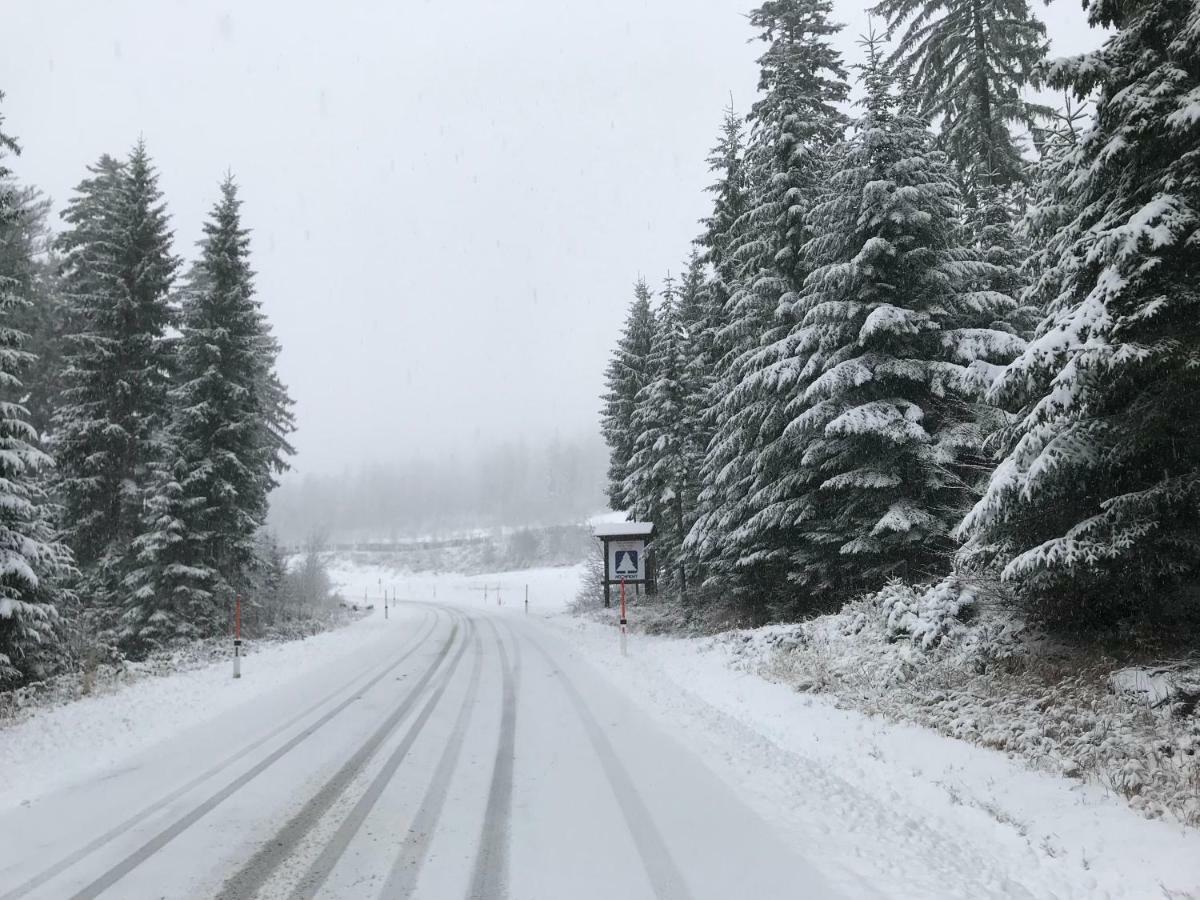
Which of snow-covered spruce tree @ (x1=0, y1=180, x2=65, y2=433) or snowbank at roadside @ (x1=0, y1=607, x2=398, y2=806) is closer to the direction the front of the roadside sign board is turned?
the snowbank at roadside

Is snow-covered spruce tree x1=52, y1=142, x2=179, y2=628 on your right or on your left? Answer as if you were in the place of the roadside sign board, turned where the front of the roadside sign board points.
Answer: on your right

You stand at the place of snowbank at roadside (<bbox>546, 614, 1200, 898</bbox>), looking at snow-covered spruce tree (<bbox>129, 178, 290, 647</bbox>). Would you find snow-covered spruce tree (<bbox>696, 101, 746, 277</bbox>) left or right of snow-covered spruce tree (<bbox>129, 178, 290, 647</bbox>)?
right

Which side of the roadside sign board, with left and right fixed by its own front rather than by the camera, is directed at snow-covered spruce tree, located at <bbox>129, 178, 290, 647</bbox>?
right

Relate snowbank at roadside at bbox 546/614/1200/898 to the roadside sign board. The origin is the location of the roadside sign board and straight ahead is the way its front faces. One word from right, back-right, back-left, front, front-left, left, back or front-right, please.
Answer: front

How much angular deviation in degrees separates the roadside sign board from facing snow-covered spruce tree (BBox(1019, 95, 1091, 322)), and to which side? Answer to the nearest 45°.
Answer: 0° — it already faces it

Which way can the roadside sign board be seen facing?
toward the camera

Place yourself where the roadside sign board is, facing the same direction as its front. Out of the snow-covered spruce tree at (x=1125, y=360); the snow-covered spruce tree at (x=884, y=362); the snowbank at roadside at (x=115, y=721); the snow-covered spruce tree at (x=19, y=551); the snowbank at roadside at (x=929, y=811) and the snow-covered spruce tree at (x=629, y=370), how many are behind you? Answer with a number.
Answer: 1

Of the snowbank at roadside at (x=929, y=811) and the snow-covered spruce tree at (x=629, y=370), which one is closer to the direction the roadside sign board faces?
the snowbank at roadside

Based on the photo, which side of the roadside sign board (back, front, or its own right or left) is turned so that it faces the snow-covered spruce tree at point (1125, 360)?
front

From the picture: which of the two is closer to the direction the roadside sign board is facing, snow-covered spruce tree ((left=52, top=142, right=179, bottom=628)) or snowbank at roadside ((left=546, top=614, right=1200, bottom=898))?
the snowbank at roadside

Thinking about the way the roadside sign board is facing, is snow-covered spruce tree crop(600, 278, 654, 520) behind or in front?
behind

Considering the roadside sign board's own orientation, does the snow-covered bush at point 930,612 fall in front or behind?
in front
